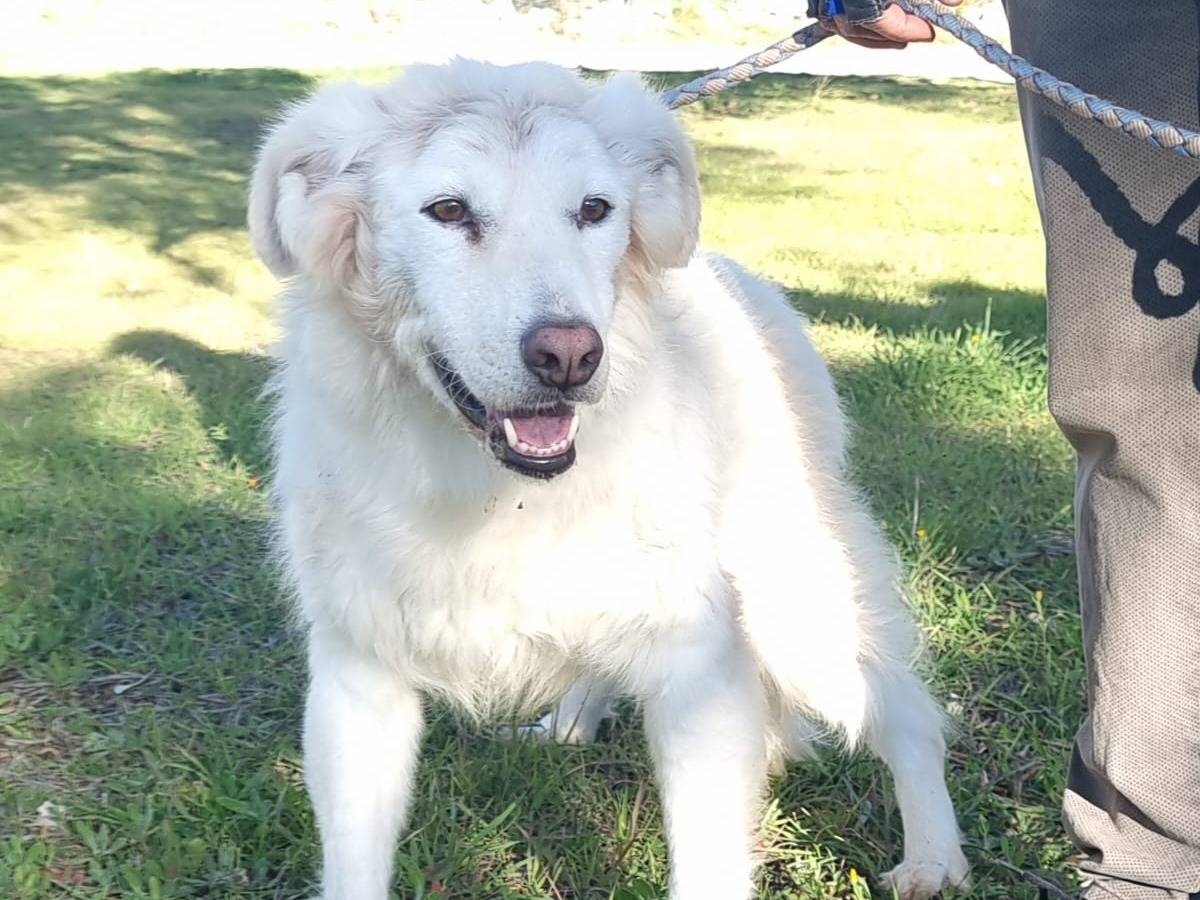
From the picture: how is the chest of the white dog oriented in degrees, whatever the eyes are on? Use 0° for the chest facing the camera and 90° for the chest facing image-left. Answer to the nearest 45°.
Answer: approximately 45°
